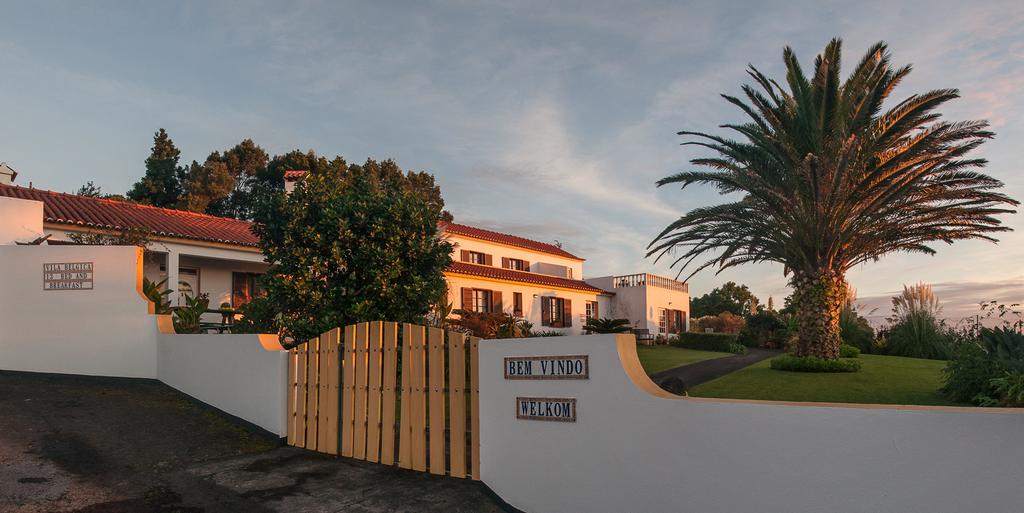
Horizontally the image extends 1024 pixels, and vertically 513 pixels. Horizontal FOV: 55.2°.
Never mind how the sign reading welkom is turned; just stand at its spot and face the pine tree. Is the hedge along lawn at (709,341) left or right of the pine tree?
right

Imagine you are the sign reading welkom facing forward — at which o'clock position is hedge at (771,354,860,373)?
The hedge is roughly at 7 o'clock from the sign reading welkom.

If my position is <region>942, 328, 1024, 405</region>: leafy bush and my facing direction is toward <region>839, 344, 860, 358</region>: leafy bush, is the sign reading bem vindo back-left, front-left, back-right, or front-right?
back-left

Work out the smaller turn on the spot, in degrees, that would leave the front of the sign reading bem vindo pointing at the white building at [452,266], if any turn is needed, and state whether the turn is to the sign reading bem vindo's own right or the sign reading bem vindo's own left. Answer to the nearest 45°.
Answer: approximately 180°

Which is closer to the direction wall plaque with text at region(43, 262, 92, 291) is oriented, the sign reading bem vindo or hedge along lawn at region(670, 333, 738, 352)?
the sign reading bem vindo

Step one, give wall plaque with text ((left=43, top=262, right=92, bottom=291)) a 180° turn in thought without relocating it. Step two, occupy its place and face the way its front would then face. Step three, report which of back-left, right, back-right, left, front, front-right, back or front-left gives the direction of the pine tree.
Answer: front

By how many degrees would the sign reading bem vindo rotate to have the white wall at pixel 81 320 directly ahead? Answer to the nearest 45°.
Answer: approximately 135° to its right

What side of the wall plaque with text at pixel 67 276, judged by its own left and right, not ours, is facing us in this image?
front
